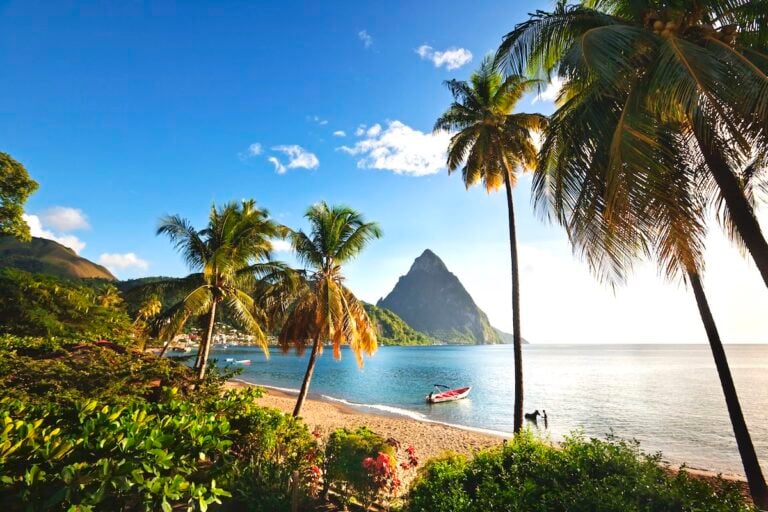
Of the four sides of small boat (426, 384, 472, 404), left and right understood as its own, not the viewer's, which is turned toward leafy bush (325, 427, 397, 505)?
right

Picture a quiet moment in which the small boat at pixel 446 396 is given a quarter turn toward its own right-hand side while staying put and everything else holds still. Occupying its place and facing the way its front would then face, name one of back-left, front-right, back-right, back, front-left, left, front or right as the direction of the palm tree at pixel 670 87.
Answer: front

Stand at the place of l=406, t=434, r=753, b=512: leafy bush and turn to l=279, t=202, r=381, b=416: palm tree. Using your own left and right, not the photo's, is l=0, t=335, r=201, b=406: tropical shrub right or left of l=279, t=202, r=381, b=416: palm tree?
left

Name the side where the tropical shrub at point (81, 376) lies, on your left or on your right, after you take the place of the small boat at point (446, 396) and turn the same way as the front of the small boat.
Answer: on your right

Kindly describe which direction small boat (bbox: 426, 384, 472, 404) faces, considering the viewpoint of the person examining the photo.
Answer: facing to the right of the viewer

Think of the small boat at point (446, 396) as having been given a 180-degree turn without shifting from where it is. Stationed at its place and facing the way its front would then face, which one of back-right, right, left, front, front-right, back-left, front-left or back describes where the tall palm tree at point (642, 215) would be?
left

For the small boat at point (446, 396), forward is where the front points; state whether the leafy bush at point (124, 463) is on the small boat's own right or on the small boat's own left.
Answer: on the small boat's own right

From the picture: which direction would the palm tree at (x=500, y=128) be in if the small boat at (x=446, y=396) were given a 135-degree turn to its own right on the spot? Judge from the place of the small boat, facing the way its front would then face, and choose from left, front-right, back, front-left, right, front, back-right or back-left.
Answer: front-left
